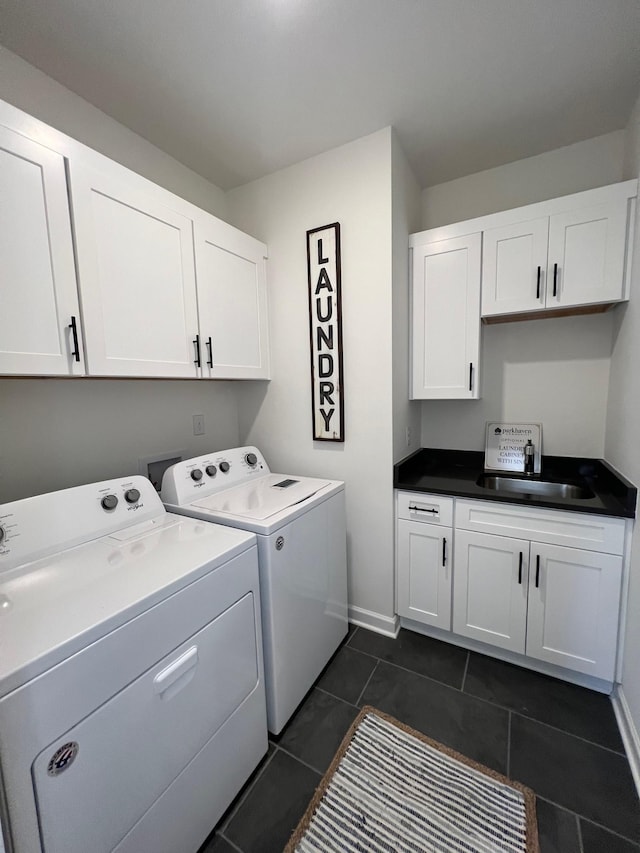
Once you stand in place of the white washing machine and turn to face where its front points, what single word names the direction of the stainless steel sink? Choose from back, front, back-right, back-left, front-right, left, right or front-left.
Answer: front-left

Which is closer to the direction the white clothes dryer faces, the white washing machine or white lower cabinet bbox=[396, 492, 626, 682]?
the white lower cabinet

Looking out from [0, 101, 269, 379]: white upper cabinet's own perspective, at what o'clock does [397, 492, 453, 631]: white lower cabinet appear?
The white lower cabinet is roughly at 11 o'clock from the white upper cabinet.

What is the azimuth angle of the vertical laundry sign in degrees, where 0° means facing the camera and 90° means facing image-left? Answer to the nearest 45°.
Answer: approximately 45°

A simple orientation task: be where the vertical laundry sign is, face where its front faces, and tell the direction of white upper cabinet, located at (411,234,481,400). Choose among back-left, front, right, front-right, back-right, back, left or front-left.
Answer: back-left

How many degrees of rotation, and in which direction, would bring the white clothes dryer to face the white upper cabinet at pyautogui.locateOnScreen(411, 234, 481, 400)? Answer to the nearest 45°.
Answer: approximately 45° to its left

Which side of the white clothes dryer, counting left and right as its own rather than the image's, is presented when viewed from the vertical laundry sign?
left

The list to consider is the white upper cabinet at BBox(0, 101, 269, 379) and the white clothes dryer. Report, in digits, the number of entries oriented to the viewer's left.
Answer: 0

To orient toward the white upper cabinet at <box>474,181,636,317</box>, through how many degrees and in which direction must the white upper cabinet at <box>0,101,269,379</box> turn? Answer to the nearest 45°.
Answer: approximately 45° to its left

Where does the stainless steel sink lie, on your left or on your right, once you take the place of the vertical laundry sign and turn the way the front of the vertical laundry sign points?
on your left

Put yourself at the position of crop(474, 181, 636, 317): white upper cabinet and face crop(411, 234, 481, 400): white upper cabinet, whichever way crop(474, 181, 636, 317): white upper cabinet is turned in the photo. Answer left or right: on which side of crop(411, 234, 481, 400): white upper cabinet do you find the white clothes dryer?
left
